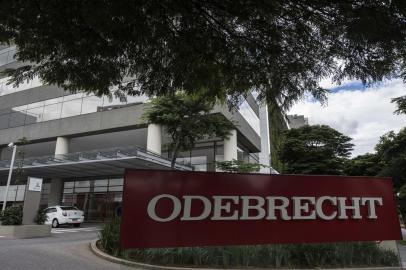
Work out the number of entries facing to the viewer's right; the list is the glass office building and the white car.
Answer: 0

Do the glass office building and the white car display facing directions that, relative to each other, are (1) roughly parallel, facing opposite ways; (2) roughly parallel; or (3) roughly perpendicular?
roughly perpendicular

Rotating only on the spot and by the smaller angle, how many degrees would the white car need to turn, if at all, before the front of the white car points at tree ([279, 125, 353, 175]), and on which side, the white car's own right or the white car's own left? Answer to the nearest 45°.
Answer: approximately 135° to the white car's own right

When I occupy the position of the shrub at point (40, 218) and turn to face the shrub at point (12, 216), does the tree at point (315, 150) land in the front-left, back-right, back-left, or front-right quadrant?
back-right

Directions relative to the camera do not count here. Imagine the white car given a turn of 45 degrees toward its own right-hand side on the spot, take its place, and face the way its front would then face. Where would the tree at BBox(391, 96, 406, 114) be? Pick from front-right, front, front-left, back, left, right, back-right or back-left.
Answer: back-right

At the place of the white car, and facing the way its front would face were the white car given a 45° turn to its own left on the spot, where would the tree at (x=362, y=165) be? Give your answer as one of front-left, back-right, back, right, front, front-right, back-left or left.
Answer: back

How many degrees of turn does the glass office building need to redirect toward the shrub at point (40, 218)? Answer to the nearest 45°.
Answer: approximately 45° to its left

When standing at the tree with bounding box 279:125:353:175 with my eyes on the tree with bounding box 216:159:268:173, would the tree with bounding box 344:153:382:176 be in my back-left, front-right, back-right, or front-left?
back-left

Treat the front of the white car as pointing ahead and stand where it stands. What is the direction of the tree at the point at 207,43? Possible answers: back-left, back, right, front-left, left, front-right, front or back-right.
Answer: back-left

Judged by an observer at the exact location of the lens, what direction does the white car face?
facing away from the viewer and to the left of the viewer

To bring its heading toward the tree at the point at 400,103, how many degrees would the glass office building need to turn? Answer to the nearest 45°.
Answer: approximately 90° to its left
